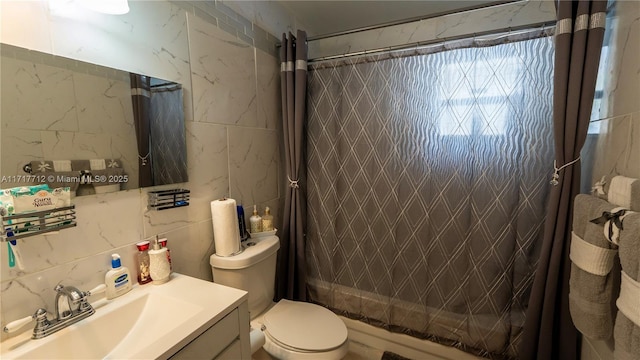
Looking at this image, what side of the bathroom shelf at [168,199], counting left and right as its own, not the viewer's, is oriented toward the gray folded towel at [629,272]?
front

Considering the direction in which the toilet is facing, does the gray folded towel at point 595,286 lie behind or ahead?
ahead

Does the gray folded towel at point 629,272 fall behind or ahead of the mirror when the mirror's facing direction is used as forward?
ahead

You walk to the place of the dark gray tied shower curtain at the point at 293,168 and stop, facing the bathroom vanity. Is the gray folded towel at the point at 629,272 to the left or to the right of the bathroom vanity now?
left

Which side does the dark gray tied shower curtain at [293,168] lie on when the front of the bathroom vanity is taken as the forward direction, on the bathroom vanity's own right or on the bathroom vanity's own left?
on the bathroom vanity's own left

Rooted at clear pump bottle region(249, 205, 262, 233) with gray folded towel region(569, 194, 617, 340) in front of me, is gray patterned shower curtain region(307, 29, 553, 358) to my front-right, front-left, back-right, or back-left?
front-left

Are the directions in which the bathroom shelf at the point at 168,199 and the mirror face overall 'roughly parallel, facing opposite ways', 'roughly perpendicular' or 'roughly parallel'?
roughly parallel

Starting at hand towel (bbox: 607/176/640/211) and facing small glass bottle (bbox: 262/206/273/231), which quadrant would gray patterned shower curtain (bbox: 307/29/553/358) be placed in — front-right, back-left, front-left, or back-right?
front-right

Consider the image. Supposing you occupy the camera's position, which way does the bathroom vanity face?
facing the viewer and to the right of the viewer

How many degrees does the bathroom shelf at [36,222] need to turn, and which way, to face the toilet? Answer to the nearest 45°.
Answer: approximately 45° to its left

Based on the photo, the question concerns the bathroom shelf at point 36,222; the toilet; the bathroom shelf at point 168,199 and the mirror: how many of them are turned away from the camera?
0
